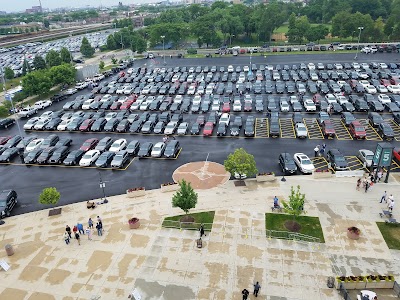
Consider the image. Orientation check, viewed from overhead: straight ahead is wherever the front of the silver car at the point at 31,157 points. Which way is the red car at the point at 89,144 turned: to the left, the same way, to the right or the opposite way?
the same way

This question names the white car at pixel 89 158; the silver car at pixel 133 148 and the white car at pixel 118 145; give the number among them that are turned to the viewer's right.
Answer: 0

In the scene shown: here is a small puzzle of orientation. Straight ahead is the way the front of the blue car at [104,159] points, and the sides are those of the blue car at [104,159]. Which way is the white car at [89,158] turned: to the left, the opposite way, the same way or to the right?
the same way

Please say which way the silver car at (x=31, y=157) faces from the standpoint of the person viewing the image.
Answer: facing the viewer and to the left of the viewer

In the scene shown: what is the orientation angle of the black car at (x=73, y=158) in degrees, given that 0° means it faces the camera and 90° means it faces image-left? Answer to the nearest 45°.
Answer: approximately 45°

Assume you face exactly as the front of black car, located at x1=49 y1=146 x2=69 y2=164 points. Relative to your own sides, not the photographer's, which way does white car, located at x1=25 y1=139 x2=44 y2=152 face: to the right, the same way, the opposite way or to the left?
the same way

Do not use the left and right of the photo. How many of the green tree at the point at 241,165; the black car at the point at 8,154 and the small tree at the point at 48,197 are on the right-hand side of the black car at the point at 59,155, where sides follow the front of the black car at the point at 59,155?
1

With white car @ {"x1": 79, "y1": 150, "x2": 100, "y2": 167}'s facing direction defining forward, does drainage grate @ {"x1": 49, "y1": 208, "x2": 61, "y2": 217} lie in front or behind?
in front

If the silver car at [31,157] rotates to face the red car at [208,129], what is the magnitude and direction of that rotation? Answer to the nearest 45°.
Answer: approximately 135° to its left

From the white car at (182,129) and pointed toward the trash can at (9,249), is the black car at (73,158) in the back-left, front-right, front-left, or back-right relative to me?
front-right
